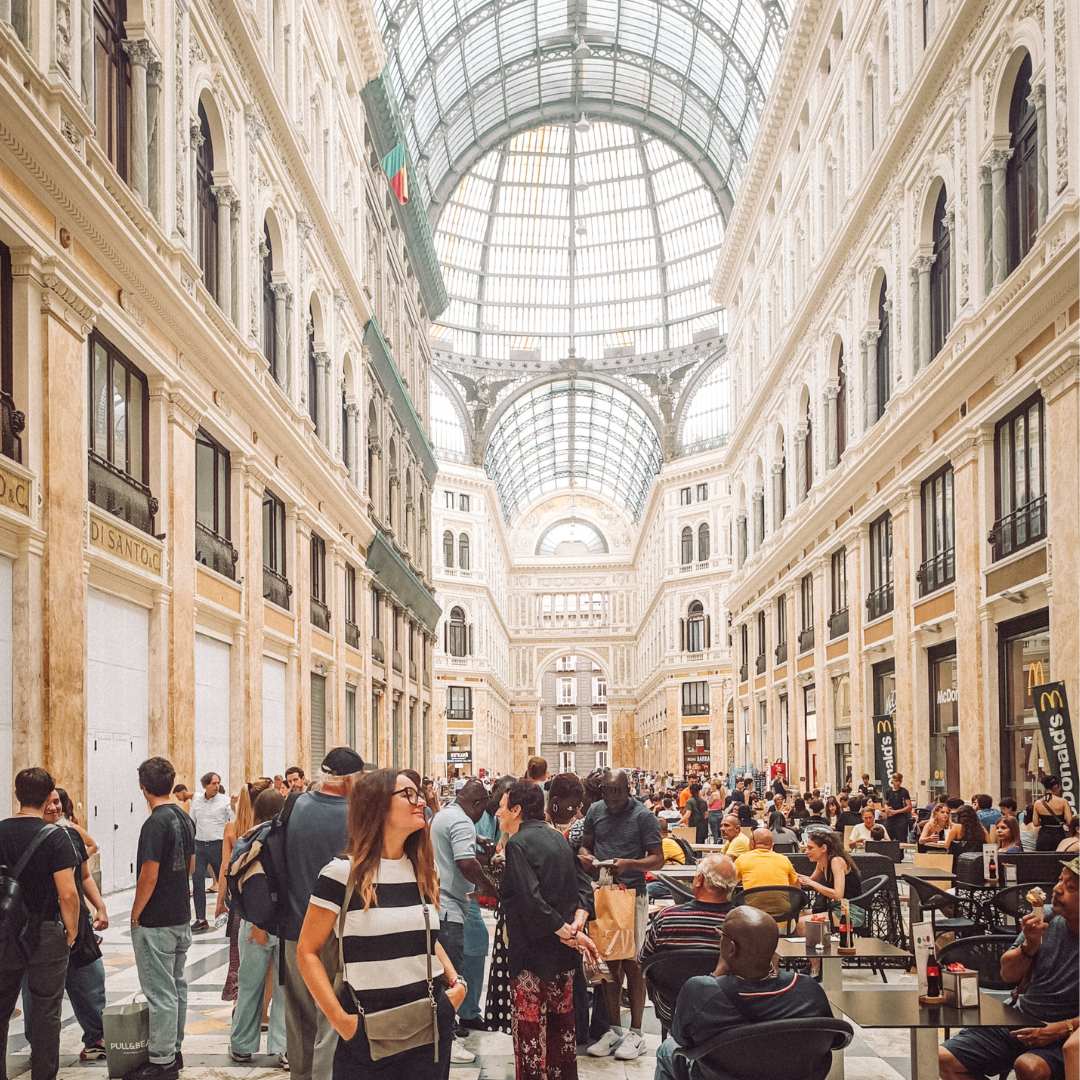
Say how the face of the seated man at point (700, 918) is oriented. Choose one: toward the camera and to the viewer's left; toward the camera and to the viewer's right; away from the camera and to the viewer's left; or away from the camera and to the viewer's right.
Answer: away from the camera and to the viewer's left

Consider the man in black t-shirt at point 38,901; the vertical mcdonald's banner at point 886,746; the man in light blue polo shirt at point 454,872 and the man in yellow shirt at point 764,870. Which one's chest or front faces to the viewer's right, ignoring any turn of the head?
the man in light blue polo shirt

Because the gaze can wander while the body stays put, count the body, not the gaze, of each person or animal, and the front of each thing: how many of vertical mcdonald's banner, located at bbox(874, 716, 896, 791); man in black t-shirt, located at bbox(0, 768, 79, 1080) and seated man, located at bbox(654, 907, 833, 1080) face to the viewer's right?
0

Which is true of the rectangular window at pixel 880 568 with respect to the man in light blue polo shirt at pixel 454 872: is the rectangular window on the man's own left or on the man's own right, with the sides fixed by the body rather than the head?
on the man's own left

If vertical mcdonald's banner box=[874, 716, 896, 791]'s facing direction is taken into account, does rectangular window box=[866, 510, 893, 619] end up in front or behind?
behind

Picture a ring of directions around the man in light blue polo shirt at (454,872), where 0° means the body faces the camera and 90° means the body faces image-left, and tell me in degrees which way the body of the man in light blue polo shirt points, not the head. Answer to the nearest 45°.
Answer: approximately 270°

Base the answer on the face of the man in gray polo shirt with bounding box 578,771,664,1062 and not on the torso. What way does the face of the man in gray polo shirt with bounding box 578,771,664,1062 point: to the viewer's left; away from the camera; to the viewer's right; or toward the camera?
toward the camera

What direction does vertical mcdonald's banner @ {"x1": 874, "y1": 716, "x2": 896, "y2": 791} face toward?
toward the camera

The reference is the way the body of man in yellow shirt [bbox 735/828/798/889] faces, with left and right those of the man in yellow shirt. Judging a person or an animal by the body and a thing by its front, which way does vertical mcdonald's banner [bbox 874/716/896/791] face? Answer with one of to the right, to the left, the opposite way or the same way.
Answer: the opposite way

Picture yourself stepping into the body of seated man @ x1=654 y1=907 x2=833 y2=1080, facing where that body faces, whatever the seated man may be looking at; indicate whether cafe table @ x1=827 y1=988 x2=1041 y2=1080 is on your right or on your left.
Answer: on your right

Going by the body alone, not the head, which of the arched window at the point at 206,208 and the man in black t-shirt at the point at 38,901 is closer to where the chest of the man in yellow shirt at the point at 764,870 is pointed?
the arched window

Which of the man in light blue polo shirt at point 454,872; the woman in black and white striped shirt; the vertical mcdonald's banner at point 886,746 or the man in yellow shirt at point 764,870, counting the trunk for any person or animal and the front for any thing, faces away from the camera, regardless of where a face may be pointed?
the man in yellow shirt

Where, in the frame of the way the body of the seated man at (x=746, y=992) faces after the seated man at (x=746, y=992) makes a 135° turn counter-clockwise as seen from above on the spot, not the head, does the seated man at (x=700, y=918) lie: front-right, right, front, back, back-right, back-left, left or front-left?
back

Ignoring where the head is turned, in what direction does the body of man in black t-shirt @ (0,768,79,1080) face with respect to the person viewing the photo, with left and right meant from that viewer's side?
facing away from the viewer

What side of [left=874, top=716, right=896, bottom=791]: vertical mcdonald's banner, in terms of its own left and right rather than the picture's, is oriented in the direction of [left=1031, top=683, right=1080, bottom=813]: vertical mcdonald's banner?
front

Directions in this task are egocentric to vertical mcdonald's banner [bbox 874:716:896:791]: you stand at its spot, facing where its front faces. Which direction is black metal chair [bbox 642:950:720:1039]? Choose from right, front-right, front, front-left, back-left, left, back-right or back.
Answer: front
